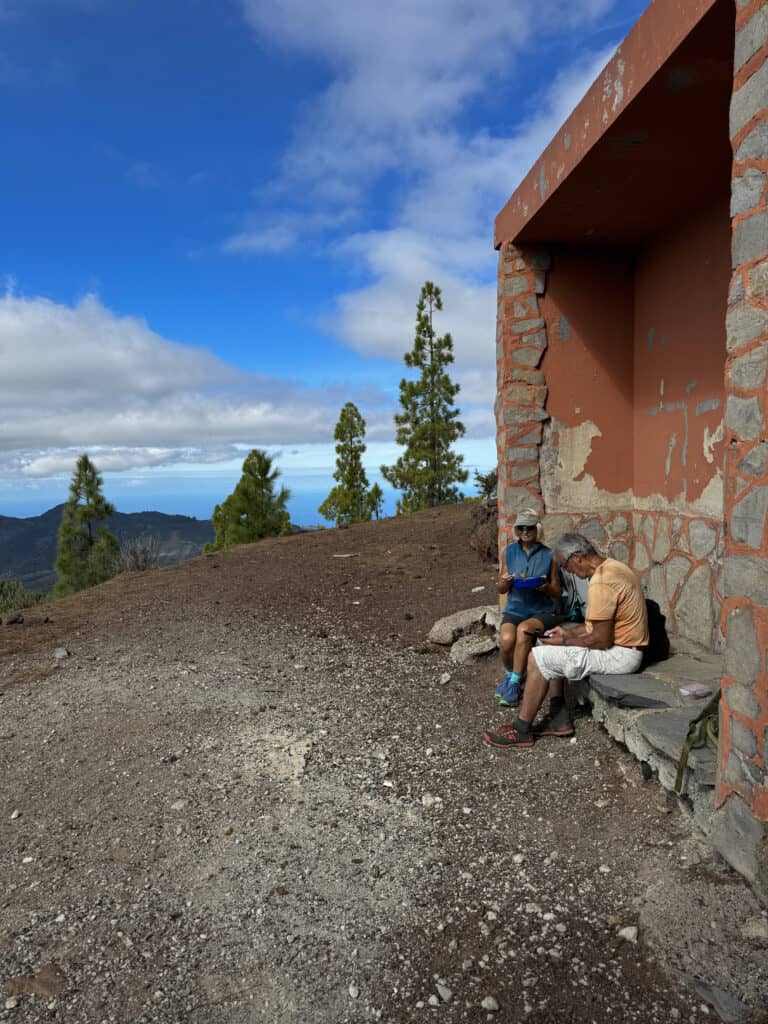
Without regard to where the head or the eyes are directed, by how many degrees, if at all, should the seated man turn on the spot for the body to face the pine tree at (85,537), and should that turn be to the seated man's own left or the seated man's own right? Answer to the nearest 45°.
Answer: approximately 45° to the seated man's own right

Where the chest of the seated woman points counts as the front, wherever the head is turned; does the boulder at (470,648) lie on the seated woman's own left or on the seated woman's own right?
on the seated woman's own right

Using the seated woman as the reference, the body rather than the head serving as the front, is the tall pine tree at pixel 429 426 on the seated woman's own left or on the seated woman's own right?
on the seated woman's own right

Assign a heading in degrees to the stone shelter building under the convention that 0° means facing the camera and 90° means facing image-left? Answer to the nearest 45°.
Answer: approximately 90°

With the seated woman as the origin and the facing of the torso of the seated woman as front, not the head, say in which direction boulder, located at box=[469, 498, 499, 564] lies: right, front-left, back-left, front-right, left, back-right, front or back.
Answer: back-right

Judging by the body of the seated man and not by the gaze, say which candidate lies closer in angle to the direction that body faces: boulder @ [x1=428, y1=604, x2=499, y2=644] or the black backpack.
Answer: the boulder

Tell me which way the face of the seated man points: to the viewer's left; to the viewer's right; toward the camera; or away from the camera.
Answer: to the viewer's left

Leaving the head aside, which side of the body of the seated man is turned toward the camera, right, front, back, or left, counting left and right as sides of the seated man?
left

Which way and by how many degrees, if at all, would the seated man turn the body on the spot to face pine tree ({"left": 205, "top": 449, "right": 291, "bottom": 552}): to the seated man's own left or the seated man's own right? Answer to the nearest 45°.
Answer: approximately 45° to the seated man's own right

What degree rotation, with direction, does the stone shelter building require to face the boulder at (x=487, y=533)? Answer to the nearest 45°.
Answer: approximately 45° to its right

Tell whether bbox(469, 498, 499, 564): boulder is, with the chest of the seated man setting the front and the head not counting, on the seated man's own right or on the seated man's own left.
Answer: on the seated man's own right
